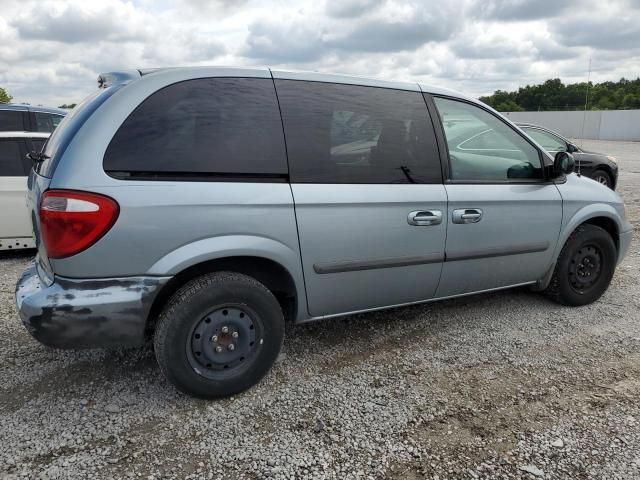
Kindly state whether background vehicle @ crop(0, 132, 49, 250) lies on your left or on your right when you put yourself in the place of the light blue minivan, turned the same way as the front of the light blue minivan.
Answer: on your left

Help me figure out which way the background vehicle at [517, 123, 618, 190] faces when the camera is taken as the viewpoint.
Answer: facing to the right of the viewer

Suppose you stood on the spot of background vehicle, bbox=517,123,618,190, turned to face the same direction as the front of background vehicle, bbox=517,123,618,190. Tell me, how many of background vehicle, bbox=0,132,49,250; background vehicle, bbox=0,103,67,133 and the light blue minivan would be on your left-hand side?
0

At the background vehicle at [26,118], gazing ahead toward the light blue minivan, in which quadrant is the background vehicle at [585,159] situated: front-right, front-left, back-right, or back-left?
front-left

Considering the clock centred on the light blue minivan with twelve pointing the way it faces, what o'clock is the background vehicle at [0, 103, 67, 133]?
The background vehicle is roughly at 9 o'clock from the light blue minivan.

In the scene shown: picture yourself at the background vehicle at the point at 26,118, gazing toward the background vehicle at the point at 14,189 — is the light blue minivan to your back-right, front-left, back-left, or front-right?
front-left

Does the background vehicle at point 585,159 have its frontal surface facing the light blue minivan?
no

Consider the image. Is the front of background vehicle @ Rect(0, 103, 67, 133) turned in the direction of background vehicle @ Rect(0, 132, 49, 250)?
no

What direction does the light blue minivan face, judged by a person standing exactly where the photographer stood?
facing away from the viewer and to the right of the viewer

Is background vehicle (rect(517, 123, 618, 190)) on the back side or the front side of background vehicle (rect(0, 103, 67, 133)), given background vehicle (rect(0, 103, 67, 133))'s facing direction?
on the front side

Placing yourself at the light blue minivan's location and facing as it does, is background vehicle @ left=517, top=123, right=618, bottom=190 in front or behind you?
in front

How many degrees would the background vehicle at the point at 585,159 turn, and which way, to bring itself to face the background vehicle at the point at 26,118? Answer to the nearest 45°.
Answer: approximately 135° to its right
